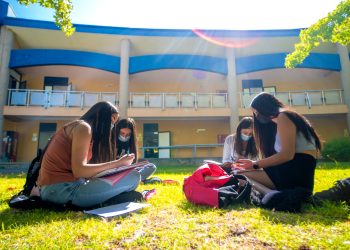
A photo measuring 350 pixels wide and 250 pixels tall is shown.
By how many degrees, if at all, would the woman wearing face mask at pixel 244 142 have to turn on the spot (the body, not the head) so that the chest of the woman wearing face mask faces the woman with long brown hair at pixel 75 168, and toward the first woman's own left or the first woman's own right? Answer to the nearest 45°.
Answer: approximately 45° to the first woman's own right

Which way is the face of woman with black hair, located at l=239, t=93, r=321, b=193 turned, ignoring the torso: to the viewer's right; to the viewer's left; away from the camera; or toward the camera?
to the viewer's left

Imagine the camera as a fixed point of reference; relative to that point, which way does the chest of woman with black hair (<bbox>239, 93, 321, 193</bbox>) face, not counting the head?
to the viewer's left

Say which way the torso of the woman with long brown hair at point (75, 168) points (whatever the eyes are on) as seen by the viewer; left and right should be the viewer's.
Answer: facing to the right of the viewer

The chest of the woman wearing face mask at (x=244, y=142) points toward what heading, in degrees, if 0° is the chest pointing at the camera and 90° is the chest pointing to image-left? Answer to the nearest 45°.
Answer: approximately 0°

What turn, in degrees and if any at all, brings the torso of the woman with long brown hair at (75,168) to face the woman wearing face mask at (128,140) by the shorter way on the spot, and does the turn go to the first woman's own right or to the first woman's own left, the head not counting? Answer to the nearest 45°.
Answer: approximately 45° to the first woman's own left

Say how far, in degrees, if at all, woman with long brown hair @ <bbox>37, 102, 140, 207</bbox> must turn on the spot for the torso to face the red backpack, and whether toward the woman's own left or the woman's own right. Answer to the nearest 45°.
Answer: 0° — they already face it

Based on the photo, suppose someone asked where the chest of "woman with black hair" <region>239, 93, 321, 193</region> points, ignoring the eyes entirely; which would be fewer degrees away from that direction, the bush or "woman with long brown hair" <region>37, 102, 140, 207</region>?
the woman with long brown hair

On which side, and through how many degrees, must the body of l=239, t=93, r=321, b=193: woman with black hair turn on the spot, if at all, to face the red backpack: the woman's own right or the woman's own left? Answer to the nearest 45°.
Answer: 0° — they already face it
